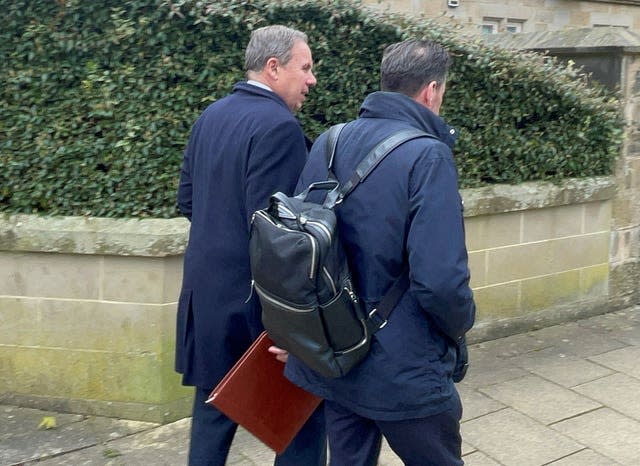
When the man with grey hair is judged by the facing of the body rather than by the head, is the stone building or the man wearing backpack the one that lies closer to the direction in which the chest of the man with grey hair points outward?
the stone building

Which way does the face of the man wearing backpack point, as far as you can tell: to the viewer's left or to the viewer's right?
to the viewer's right

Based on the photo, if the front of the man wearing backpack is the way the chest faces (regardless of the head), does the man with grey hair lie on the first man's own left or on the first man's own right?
on the first man's own left

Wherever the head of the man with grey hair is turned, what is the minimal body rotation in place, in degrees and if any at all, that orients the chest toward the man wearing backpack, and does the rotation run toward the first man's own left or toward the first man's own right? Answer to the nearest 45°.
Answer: approximately 90° to the first man's own right

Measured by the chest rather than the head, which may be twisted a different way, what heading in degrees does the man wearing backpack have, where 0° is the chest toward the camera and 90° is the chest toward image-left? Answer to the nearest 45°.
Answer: approximately 225°

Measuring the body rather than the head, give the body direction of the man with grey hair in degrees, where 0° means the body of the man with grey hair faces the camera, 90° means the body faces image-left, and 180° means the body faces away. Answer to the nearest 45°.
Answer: approximately 225°

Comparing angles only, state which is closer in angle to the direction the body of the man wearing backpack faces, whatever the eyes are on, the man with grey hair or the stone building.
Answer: the stone building
